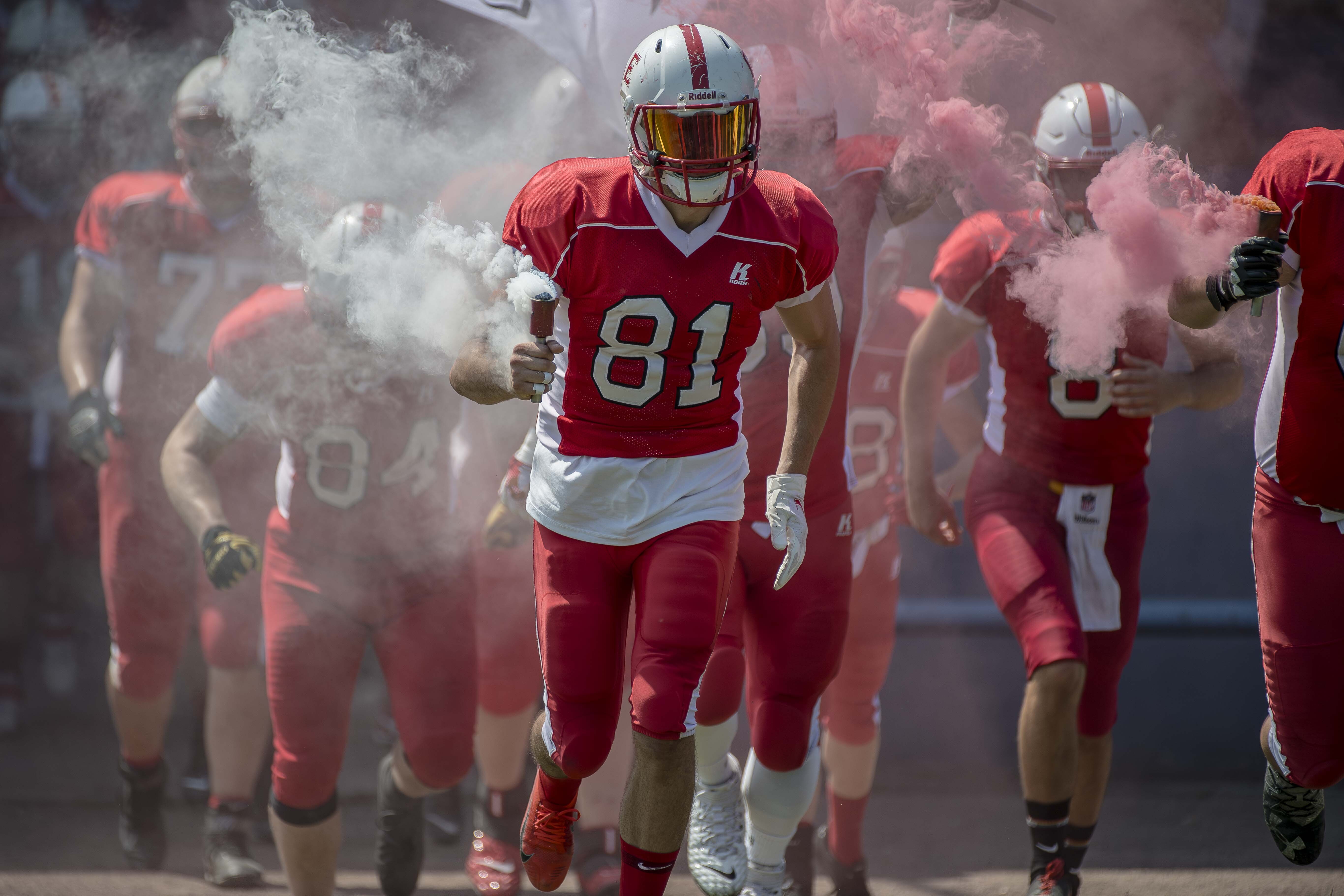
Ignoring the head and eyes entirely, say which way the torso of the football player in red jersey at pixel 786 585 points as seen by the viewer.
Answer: toward the camera

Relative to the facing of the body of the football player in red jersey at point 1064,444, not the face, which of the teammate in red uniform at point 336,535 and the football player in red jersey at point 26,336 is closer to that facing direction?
the teammate in red uniform

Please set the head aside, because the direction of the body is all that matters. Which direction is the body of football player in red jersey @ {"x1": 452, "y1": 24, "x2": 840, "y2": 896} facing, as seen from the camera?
toward the camera

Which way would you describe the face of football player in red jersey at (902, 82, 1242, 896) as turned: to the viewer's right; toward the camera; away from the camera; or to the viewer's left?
toward the camera

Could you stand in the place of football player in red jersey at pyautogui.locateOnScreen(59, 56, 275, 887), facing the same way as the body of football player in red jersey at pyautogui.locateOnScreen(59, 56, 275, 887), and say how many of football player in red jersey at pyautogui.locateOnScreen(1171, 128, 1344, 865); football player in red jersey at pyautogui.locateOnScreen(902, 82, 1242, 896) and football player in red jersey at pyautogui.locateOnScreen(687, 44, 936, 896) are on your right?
0

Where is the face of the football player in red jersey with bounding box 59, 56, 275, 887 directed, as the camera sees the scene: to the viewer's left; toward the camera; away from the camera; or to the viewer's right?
toward the camera

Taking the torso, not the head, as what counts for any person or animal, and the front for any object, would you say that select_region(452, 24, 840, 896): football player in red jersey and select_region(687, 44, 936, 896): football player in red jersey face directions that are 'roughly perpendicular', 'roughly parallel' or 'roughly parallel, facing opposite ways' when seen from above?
roughly parallel

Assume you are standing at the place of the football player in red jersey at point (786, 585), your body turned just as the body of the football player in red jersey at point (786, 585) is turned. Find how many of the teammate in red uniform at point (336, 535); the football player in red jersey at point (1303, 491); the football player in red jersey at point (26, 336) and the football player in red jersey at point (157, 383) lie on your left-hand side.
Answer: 1

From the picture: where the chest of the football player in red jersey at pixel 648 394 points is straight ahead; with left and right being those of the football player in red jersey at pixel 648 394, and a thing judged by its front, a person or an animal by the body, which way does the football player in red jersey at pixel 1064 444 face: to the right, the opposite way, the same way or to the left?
the same way

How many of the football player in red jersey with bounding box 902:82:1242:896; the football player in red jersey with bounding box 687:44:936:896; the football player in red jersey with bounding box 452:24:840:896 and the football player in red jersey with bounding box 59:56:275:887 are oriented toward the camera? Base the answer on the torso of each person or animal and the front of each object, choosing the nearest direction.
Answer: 4

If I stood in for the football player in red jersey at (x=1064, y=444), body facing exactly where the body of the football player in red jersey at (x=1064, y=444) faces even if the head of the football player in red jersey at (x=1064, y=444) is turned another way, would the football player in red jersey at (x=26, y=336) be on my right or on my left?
on my right
